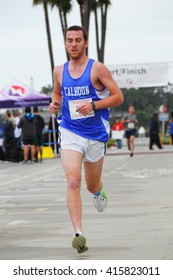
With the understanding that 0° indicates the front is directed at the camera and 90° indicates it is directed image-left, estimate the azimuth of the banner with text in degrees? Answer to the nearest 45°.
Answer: approximately 0°
